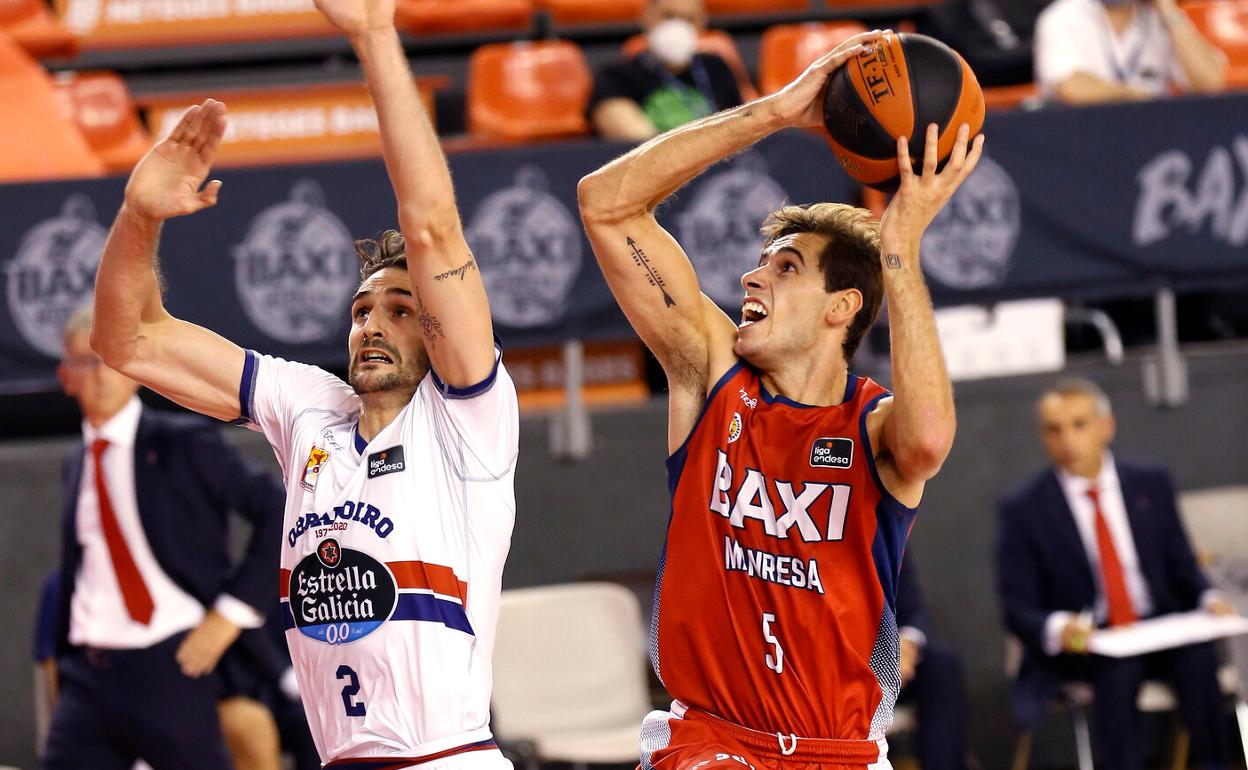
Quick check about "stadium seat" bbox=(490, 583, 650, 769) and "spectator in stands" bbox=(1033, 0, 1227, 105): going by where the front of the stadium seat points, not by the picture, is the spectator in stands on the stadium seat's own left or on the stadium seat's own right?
on the stadium seat's own left

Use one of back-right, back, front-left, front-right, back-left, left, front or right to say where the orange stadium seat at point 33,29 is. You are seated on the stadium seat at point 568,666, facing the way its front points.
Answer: back-right

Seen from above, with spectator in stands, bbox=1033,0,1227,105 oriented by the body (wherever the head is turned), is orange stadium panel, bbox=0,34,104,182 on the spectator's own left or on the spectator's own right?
on the spectator's own right

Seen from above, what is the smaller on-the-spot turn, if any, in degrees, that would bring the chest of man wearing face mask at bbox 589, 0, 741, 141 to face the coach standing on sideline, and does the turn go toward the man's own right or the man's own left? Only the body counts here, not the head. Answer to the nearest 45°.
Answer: approximately 45° to the man's own right

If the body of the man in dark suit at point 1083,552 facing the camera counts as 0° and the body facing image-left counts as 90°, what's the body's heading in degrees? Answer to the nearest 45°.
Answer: approximately 0°

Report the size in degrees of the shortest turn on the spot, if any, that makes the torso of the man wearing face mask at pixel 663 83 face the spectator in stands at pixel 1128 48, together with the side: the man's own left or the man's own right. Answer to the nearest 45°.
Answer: approximately 90° to the man's own left

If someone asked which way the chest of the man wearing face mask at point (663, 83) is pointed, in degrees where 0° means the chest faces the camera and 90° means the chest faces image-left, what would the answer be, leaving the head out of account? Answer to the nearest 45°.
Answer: approximately 0°

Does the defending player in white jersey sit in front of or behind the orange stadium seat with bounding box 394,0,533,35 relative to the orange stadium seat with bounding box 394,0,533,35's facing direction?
in front

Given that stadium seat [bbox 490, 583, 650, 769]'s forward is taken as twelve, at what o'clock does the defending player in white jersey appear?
The defending player in white jersey is roughly at 12 o'clock from the stadium seat.

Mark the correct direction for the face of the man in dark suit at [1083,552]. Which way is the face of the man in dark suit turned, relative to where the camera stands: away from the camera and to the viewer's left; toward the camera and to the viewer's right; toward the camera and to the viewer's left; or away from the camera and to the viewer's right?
toward the camera and to the viewer's left

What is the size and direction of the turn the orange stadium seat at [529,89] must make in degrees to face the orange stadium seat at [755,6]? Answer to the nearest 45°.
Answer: approximately 135° to its left

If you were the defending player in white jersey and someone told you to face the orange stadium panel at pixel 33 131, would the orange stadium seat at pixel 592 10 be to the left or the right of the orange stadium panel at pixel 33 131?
right
